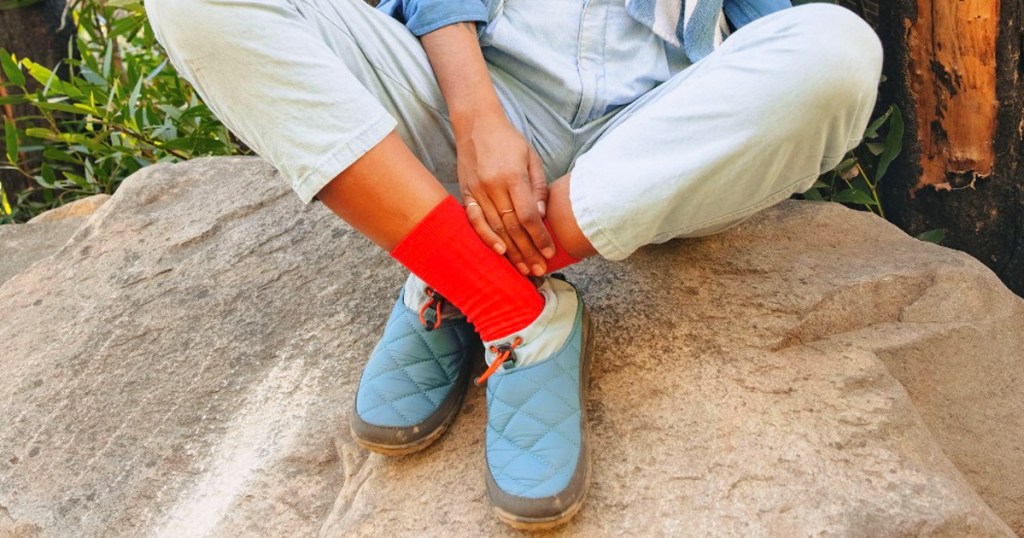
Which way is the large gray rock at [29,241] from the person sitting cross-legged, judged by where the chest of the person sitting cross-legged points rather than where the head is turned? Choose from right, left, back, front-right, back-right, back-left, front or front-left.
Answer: back-right

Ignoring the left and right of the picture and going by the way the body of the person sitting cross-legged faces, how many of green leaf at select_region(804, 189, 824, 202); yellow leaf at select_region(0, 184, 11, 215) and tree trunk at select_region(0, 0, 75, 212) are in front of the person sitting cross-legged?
0

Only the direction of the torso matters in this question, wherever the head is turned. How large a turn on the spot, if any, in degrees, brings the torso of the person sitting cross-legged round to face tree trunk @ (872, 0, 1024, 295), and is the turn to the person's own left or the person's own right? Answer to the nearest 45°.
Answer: approximately 135° to the person's own left

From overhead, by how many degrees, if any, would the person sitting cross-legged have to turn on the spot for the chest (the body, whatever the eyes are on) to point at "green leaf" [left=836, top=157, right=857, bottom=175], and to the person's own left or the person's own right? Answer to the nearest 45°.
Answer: approximately 135° to the person's own left

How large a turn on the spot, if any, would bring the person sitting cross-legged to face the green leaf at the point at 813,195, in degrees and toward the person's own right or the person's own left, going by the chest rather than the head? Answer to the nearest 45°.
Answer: approximately 135° to the person's own left

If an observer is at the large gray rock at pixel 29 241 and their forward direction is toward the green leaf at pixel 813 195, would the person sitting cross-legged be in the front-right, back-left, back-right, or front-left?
front-right

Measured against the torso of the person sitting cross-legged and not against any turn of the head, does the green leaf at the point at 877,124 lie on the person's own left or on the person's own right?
on the person's own left

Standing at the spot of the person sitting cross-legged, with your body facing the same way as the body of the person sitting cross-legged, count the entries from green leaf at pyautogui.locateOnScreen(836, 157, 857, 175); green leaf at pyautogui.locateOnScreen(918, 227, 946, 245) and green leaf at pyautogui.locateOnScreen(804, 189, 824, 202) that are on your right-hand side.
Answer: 0

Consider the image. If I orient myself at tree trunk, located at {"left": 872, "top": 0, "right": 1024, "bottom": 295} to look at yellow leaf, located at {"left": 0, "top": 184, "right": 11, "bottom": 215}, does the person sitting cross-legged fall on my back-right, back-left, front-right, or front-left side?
front-left

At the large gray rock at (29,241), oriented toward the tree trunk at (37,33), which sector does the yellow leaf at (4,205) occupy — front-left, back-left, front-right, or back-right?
front-left

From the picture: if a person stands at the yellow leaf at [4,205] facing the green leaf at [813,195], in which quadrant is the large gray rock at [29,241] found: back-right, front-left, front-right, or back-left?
front-right

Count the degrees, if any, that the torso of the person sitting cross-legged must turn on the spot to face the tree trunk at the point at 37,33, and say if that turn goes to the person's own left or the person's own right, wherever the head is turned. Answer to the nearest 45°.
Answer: approximately 135° to the person's own right

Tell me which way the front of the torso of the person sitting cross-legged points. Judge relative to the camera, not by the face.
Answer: toward the camera

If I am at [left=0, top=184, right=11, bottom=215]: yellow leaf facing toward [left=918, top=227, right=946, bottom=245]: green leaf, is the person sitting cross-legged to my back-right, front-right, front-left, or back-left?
front-right

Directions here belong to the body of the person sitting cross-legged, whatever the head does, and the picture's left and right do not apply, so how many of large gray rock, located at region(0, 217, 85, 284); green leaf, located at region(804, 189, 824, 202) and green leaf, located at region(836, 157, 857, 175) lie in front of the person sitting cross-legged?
0

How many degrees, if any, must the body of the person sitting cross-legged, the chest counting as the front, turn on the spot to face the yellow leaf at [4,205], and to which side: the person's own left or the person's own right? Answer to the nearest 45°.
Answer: approximately 135° to the person's own right

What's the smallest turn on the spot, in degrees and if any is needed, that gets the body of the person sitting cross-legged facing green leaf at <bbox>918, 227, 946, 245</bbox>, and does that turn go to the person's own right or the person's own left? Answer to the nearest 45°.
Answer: approximately 135° to the person's own left
